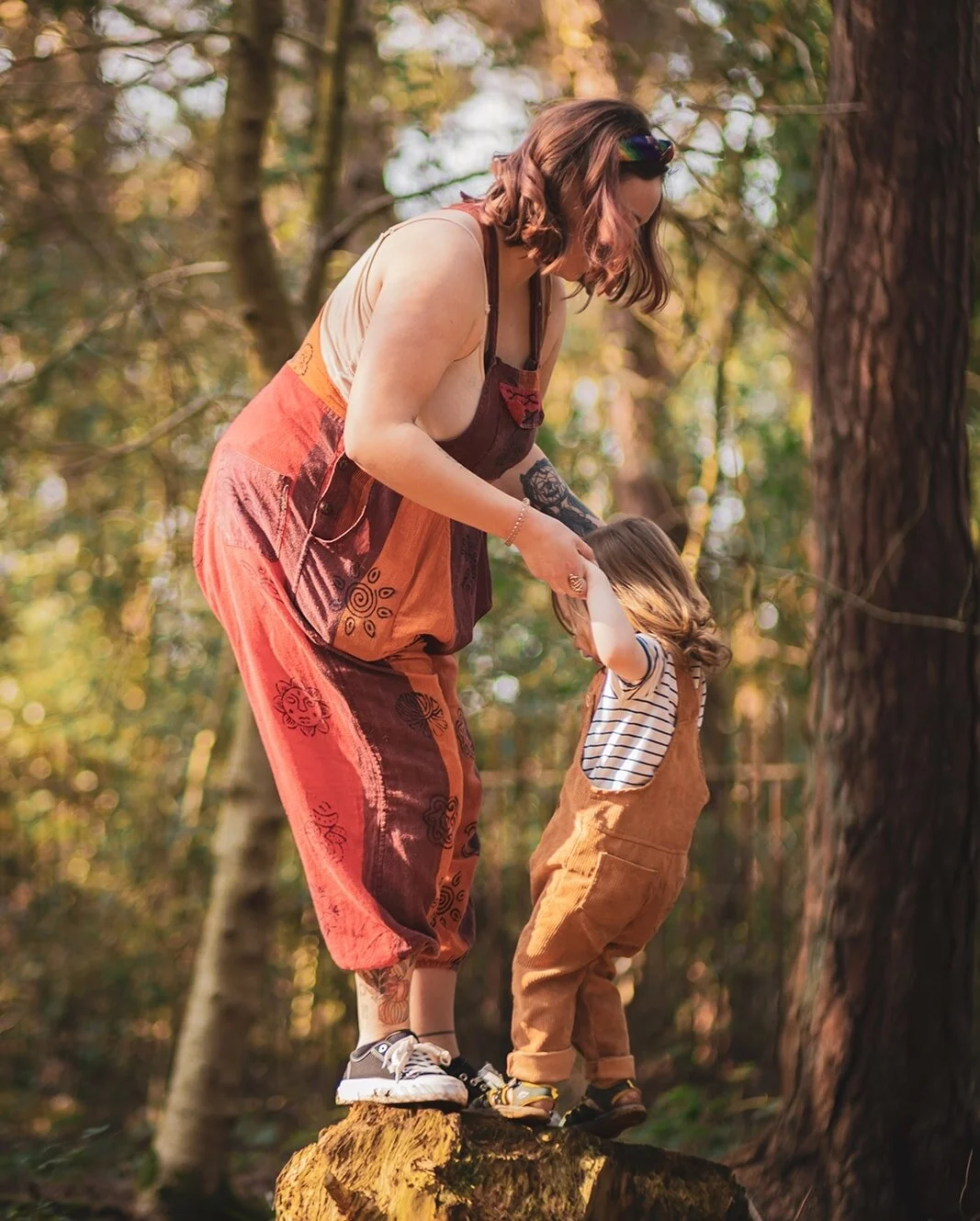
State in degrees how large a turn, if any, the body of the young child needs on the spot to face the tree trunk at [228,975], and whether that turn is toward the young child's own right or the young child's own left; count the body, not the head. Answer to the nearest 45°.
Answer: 0° — they already face it

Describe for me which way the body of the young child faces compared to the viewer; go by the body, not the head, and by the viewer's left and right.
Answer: facing away from the viewer and to the left of the viewer

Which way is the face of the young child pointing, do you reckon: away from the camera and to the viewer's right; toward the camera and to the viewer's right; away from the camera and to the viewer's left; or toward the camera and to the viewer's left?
away from the camera and to the viewer's left

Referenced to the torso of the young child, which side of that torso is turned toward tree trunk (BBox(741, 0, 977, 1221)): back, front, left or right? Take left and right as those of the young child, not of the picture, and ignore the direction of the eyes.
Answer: right

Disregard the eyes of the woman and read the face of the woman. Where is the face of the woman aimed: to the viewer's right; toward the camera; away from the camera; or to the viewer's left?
to the viewer's right
